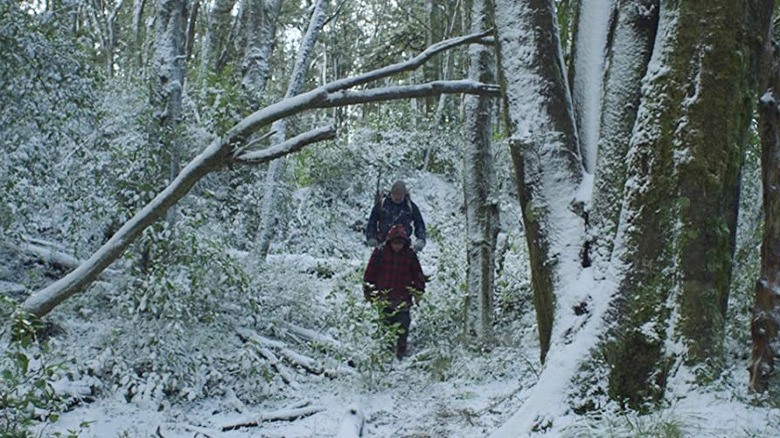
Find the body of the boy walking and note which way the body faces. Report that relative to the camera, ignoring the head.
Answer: toward the camera

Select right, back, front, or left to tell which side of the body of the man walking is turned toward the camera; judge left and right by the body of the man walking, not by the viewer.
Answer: front

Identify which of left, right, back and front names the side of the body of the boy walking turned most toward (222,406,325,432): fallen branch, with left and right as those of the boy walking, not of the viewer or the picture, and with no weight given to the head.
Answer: front

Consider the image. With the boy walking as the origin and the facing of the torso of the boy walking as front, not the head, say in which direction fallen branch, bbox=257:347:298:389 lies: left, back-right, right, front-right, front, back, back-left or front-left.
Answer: front-right

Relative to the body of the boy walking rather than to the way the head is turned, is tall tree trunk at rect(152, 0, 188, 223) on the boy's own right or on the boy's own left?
on the boy's own right

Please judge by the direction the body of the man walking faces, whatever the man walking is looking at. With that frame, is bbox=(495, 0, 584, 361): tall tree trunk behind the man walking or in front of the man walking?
in front

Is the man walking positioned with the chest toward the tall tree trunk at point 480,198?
no

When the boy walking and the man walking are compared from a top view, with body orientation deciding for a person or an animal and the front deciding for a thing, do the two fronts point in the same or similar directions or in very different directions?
same or similar directions

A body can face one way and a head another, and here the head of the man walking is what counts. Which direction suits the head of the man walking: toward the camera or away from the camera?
toward the camera

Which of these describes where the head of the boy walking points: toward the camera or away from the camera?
toward the camera

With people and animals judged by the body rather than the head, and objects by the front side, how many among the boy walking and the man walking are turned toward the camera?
2

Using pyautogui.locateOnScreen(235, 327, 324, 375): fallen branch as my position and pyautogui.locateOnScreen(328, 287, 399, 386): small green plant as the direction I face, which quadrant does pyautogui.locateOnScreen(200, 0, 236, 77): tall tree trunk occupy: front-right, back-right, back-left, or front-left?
back-left

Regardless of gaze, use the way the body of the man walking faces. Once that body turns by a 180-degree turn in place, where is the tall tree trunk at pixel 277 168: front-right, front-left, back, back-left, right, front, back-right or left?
front-left
